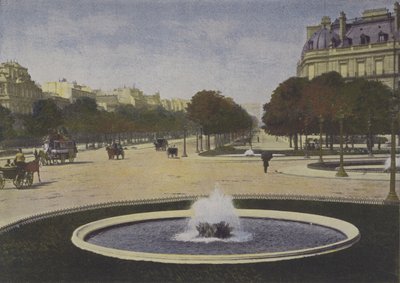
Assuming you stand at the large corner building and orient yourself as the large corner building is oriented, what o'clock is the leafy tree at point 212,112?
The leafy tree is roughly at 3 o'clock from the large corner building.

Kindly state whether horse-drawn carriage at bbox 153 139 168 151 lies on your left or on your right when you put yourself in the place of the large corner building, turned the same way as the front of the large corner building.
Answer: on your right

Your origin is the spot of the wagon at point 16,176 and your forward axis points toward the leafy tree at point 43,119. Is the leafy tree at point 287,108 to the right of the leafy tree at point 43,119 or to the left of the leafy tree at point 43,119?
right

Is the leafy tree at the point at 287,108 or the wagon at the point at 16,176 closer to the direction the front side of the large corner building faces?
the wagon

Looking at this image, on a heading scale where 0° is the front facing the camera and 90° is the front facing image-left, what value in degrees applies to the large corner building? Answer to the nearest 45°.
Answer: approximately 45°

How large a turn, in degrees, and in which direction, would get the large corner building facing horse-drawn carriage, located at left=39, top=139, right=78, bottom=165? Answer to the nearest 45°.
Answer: approximately 45° to its right

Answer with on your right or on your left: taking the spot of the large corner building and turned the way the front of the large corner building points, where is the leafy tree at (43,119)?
on your right
